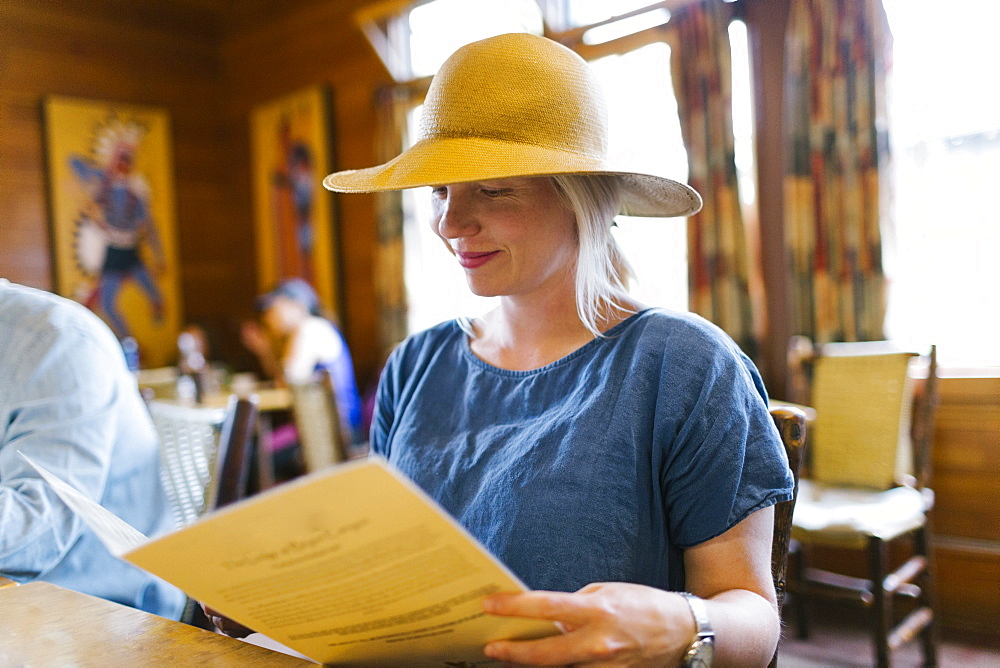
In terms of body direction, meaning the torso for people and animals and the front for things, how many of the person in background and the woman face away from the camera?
0

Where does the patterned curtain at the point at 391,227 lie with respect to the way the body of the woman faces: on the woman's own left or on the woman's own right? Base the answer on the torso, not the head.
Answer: on the woman's own right

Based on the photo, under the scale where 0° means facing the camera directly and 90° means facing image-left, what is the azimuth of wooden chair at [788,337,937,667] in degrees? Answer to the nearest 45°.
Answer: approximately 45°

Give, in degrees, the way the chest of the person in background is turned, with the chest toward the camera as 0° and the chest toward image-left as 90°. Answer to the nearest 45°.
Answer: approximately 90°

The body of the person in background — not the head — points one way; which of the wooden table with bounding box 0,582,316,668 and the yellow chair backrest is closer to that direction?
the wooden table

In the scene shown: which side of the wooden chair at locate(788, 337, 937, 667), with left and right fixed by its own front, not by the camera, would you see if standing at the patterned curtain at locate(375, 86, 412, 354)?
right

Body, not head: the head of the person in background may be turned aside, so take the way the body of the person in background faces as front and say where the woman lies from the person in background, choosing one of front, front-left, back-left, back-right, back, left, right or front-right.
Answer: left

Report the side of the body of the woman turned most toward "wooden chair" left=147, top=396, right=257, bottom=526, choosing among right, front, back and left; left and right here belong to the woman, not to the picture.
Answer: right

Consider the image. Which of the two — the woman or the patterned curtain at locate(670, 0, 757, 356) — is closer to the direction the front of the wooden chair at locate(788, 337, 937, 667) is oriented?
the woman

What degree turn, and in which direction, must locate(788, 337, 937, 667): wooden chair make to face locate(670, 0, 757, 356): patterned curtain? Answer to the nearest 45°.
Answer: approximately 90° to its right

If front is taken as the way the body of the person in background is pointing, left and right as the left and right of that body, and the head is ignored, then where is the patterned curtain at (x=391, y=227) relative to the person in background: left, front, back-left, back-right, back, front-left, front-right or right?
back-right

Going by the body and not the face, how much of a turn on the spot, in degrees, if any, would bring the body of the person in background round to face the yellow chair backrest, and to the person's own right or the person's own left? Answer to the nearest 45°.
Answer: approximately 135° to the person's own left
